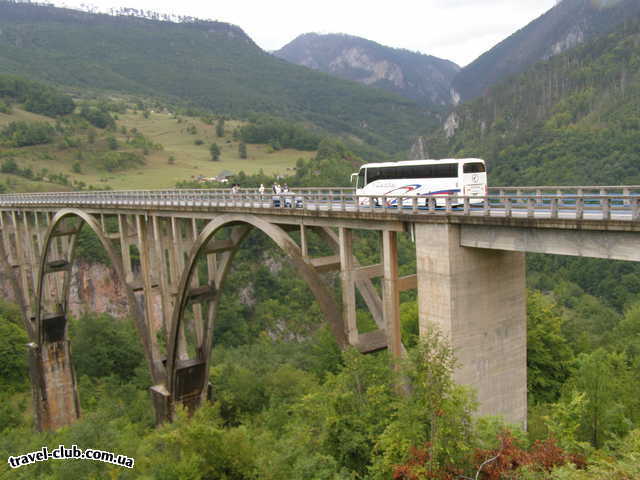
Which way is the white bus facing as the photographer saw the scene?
facing away from the viewer and to the left of the viewer
